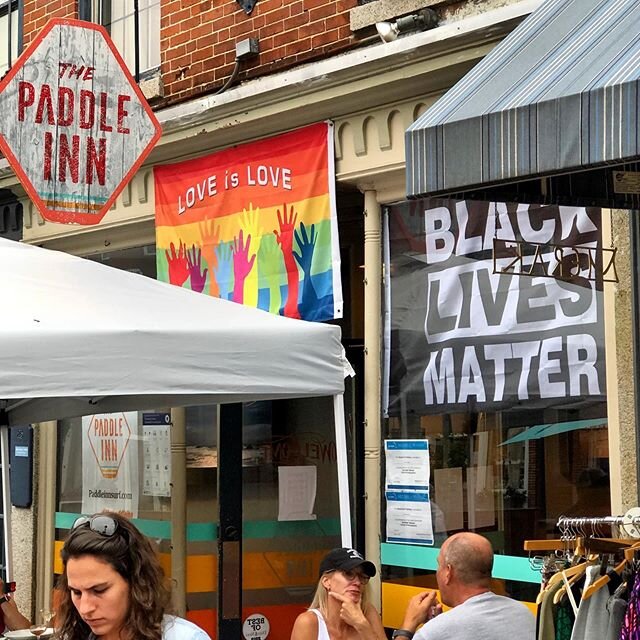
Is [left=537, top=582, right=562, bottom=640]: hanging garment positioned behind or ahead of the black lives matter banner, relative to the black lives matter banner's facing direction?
ahead

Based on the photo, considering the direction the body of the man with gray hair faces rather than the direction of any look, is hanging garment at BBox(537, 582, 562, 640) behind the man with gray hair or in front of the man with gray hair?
behind

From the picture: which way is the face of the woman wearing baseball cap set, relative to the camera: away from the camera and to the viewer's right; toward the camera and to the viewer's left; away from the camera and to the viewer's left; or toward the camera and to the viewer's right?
toward the camera and to the viewer's right

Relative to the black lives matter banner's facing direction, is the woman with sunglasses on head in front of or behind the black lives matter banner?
in front

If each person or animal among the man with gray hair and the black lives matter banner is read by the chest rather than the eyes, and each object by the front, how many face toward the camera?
1

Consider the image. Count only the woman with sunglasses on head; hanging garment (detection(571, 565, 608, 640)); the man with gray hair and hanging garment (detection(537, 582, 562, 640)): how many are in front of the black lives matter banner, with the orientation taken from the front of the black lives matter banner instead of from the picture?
4
